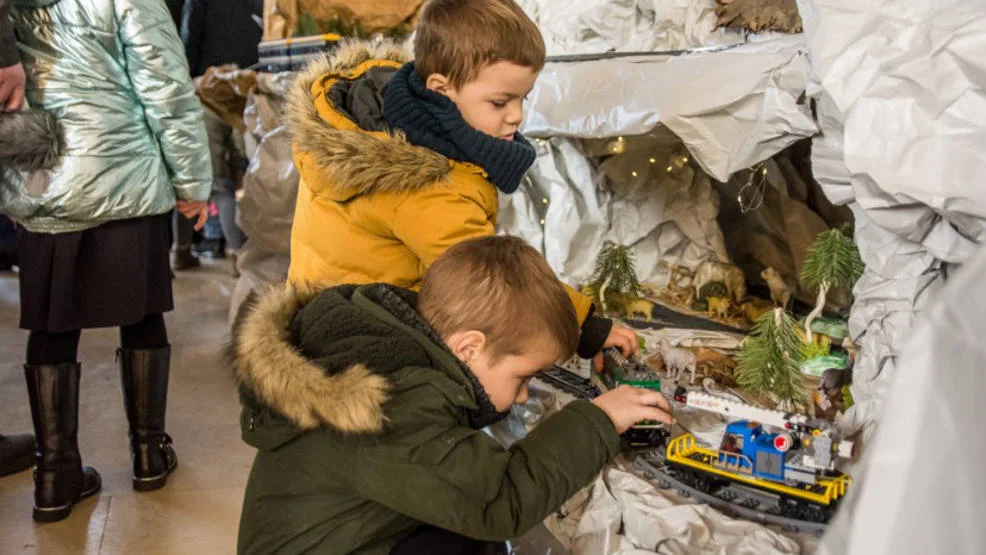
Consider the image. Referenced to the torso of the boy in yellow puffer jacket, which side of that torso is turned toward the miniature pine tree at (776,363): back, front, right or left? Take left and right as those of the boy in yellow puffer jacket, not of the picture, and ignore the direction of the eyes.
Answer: front

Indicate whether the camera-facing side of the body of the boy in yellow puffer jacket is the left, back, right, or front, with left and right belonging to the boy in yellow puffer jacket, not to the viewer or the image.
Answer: right

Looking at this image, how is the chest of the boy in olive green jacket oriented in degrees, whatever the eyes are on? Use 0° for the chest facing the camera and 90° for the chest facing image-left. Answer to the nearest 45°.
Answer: approximately 270°

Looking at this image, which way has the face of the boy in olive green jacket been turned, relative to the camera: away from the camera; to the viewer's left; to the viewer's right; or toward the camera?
to the viewer's right

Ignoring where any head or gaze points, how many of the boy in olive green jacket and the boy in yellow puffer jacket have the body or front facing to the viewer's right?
2

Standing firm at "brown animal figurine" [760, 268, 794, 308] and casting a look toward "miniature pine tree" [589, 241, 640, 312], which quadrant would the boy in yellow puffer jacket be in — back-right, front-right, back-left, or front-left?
front-left

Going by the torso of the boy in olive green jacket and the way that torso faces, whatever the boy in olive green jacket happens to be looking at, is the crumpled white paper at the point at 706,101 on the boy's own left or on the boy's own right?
on the boy's own left

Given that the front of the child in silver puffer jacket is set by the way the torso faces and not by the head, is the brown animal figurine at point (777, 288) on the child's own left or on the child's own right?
on the child's own right

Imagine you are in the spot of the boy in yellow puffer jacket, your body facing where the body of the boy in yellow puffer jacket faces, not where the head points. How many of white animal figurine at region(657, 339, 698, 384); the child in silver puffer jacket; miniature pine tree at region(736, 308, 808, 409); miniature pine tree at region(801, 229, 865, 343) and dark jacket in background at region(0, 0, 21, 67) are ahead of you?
3
